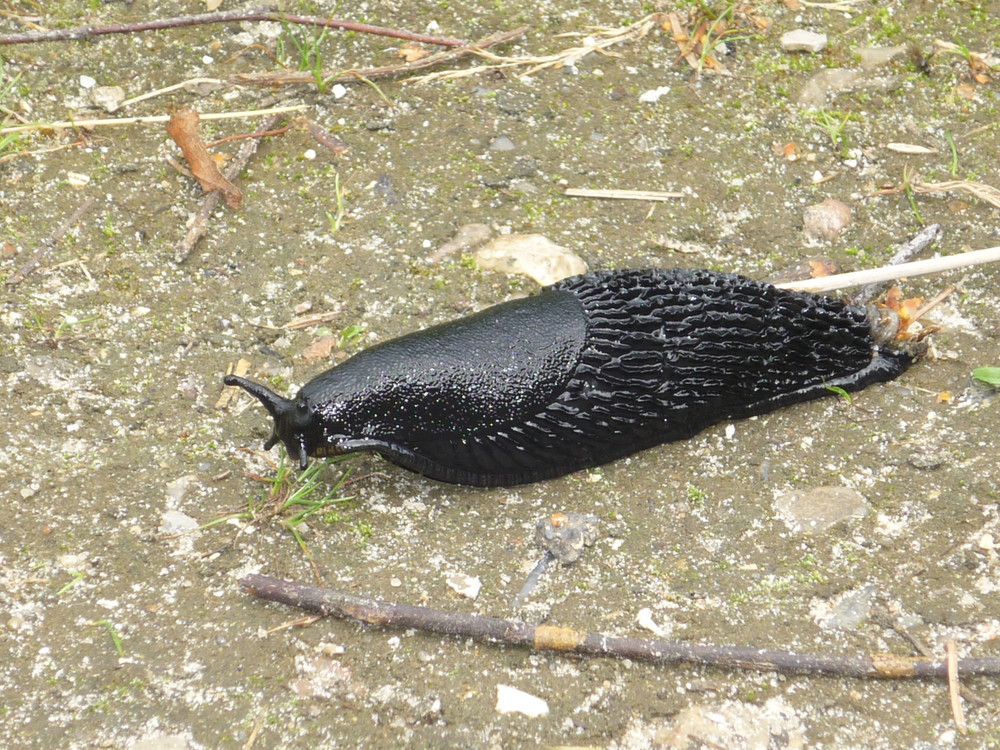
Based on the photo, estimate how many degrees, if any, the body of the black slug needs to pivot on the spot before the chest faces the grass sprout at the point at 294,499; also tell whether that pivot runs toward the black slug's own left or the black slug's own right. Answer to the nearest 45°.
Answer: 0° — it already faces it

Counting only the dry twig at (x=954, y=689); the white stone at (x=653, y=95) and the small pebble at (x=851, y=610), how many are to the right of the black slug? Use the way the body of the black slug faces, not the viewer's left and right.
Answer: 1

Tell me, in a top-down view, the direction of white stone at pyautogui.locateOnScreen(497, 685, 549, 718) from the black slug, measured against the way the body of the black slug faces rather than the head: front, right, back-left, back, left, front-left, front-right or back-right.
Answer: left

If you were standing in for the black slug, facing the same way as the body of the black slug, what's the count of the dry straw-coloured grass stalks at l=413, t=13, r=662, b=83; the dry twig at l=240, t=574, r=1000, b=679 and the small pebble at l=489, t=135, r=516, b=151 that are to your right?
2

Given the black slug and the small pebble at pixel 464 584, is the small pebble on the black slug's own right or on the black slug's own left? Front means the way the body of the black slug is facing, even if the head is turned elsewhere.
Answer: on the black slug's own left

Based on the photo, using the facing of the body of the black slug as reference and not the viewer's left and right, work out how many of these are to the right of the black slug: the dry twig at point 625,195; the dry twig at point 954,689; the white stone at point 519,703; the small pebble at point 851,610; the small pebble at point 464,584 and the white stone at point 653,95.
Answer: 2

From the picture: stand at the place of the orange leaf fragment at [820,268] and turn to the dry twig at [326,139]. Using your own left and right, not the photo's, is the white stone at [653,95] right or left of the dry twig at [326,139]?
right

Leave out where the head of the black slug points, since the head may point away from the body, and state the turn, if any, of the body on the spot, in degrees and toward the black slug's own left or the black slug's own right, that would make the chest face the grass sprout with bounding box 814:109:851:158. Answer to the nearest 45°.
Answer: approximately 135° to the black slug's own right

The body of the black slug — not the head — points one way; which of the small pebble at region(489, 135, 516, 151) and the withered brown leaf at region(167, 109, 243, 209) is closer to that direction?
the withered brown leaf

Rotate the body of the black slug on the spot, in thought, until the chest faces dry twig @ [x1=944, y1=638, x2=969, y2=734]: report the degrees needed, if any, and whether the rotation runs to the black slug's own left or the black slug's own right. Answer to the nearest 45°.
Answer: approximately 135° to the black slug's own left

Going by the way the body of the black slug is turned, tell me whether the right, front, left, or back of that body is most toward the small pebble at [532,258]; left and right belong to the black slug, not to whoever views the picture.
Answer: right

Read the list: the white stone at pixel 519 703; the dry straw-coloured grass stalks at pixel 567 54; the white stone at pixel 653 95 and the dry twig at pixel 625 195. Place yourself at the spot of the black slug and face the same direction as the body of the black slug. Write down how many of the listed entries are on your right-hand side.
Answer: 3

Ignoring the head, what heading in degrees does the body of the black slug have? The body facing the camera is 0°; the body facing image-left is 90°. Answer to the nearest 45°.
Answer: approximately 90°

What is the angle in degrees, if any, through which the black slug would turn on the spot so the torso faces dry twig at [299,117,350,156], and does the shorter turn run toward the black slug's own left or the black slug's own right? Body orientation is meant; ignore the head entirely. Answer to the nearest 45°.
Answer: approximately 45° to the black slug's own right

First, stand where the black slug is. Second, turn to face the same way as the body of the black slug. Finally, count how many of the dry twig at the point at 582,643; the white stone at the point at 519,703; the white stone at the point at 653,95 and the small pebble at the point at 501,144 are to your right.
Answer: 2

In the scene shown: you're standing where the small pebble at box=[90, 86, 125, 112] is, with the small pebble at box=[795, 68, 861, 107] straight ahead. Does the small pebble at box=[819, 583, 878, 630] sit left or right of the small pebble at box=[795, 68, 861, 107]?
right

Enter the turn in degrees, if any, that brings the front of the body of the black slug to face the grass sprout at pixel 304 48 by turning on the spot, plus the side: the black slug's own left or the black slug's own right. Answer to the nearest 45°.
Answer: approximately 45° to the black slug's own right
